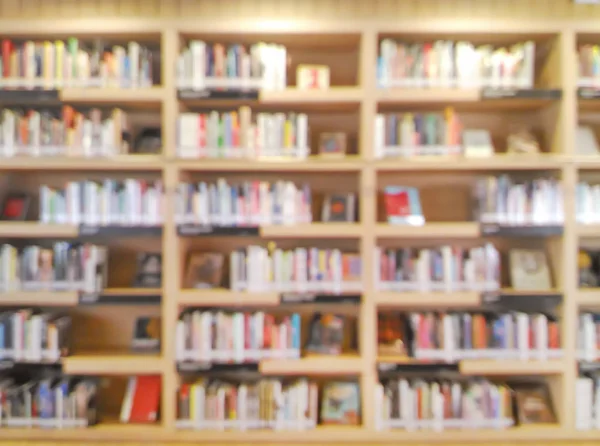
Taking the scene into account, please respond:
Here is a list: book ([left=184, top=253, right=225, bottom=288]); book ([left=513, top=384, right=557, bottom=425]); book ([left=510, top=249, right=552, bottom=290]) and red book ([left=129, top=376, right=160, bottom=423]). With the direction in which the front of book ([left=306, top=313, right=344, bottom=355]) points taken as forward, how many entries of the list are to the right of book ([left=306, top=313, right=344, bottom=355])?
2

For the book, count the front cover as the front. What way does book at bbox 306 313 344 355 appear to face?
toward the camera

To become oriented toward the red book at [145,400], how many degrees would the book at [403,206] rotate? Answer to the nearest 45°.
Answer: approximately 90° to its right

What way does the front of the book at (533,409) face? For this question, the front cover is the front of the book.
toward the camera

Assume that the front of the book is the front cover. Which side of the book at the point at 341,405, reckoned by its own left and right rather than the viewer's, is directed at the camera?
front

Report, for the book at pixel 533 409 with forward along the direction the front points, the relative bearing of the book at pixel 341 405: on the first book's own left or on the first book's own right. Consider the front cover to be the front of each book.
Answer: on the first book's own right

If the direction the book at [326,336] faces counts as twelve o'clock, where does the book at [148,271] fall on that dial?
the book at [148,271] is roughly at 3 o'clock from the book at [326,336].

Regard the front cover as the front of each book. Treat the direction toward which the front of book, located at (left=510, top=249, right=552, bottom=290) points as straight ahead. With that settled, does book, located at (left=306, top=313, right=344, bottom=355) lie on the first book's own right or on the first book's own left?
on the first book's own right
